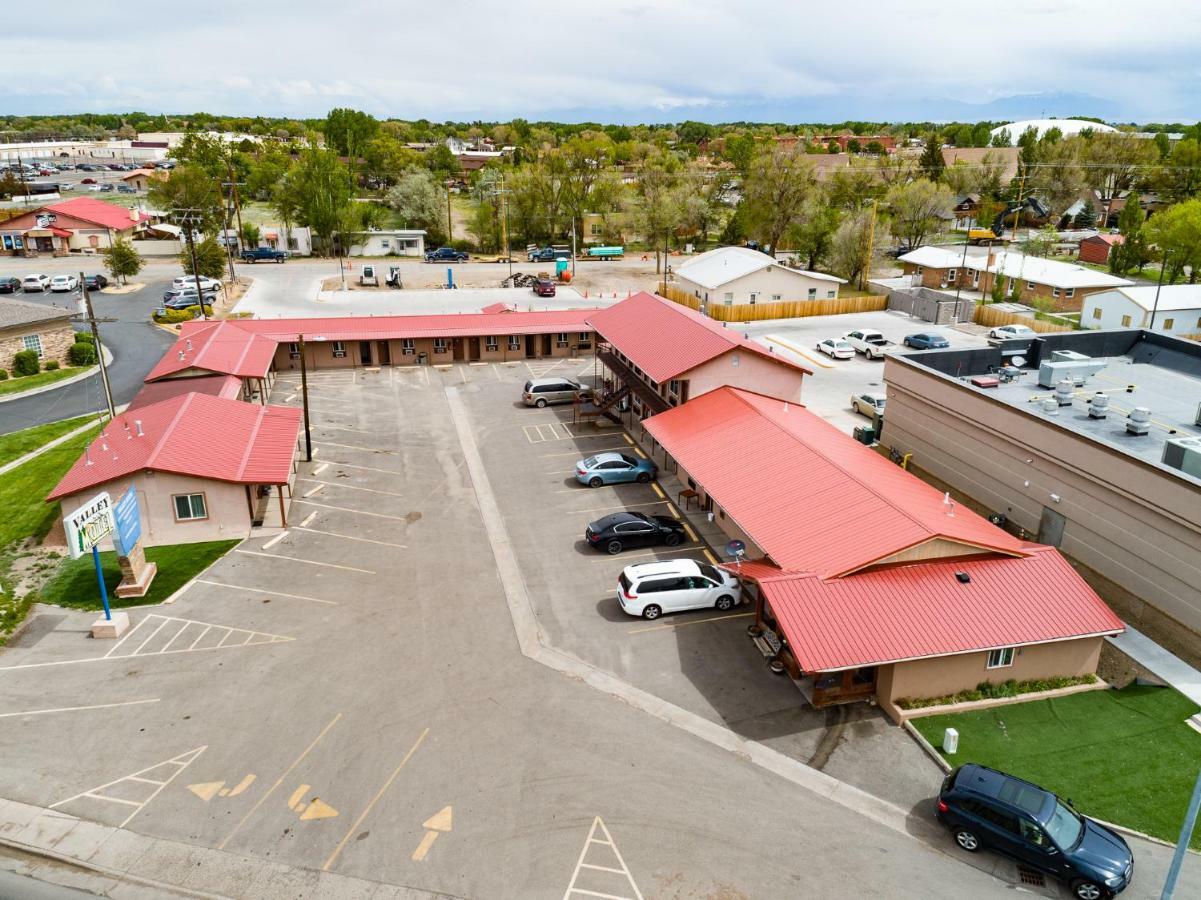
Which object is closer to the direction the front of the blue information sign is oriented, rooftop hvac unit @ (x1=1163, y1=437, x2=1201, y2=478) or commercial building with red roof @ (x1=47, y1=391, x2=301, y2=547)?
the rooftop hvac unit

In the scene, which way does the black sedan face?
to the viewer's right

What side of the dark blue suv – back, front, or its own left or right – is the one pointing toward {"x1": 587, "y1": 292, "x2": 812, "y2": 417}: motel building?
back

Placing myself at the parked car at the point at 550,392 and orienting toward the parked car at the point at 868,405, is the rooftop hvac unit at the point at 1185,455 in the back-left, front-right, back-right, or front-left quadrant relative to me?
front-right

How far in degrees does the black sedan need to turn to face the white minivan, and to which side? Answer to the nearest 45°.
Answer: approximately 90° to its right

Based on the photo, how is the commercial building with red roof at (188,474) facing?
to the viewer's right

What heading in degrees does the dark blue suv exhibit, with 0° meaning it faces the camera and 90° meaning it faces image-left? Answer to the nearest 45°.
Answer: approximately 315°

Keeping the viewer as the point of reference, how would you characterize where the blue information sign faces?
facing the viewer and to the right of the viewer

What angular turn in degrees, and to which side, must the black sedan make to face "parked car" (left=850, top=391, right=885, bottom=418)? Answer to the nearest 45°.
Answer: approximately 45° to its left

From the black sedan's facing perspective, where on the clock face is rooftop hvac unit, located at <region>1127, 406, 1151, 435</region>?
The rooftop hvac unit is roughly at 12 o'clock from the black sedan.
